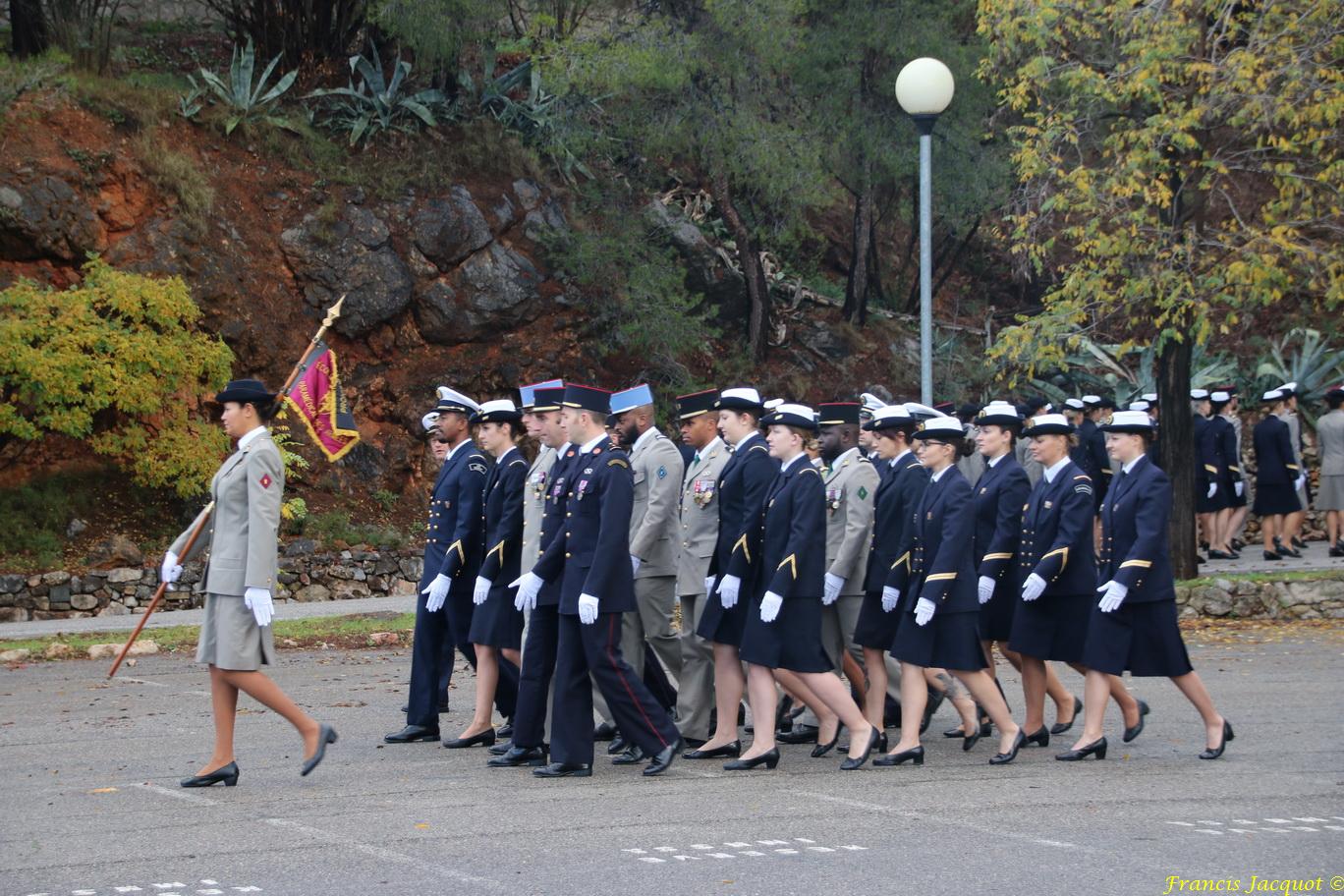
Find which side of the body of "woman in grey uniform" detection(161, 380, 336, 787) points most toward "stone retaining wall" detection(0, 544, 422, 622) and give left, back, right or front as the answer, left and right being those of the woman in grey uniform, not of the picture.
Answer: right

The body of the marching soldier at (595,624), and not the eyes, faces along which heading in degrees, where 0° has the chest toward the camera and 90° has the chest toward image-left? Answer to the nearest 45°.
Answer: approximately 90°

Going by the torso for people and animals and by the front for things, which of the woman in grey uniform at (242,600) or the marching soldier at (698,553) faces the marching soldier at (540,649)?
the marching soldier at (698,553)

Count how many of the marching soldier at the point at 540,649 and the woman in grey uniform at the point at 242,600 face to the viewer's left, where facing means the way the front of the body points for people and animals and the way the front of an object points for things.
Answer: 2

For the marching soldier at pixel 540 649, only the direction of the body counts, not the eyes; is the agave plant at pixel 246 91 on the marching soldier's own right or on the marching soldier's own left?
on the marching soldier's own right

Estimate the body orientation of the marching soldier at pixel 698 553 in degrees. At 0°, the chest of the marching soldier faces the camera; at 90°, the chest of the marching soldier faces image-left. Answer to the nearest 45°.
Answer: approximately 45°

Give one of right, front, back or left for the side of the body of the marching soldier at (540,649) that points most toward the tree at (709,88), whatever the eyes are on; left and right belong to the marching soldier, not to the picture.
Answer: right

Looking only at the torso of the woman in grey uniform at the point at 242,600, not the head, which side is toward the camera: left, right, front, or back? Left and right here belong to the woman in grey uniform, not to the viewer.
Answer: left

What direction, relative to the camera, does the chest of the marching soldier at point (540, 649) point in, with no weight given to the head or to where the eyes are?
to the viewer's left

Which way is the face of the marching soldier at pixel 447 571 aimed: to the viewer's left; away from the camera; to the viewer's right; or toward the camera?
to the viewer's left

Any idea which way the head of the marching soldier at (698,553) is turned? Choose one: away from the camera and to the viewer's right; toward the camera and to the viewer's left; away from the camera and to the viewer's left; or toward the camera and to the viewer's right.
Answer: toward the camera and to the viewer's left

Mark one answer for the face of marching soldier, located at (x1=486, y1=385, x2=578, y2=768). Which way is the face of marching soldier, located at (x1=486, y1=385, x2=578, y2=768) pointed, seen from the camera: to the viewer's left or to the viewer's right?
to the viewer's left

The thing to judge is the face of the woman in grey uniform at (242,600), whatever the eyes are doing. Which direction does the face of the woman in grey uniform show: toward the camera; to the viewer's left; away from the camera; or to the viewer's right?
to the viewer's left
